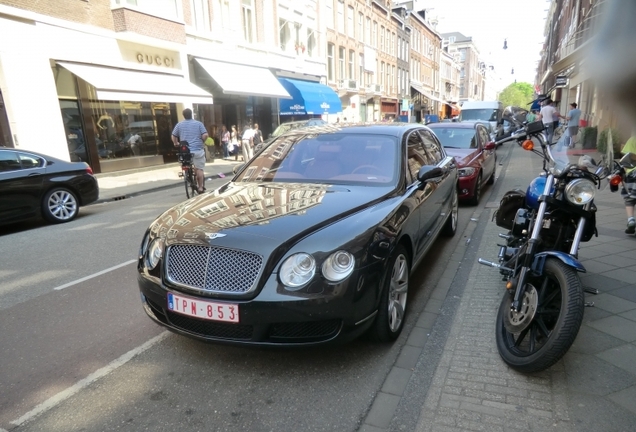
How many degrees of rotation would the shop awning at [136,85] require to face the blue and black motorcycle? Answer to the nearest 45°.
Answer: approximately 45° to its right

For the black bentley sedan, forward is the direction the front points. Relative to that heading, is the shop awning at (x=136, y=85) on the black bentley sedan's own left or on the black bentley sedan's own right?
on the black bentley sedan's own right

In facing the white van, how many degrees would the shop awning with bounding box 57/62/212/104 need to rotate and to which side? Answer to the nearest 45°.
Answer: approximately 45° to its left

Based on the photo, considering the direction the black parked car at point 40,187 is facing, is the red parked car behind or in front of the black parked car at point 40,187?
behind

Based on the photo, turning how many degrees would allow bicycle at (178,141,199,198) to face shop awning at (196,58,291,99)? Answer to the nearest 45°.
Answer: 0° — it already faces it

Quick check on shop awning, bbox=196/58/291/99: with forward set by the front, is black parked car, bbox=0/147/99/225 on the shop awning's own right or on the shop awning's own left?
on the shop awning's own right

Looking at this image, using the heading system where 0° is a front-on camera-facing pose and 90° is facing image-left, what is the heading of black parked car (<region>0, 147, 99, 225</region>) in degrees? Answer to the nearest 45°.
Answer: approximately 90°

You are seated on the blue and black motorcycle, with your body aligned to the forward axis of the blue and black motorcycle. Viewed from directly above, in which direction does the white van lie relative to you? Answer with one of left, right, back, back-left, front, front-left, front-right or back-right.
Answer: back-left

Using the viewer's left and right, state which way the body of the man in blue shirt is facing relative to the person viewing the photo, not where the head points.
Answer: facing away from the viewer

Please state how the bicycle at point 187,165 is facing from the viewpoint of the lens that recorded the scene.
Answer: facing away from the viewer
